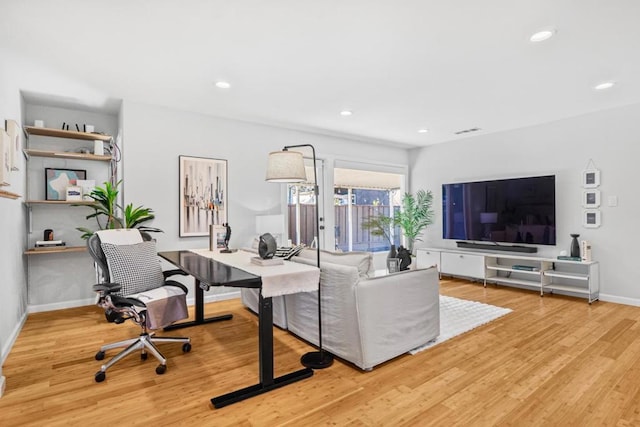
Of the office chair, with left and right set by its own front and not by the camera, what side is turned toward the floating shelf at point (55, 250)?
back

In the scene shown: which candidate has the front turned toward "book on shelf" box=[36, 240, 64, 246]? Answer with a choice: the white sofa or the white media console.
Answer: the white media console

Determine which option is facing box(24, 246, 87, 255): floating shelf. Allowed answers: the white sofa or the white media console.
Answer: the white media console

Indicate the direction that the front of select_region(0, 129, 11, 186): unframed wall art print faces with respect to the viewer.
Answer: facing to the right of the viewer

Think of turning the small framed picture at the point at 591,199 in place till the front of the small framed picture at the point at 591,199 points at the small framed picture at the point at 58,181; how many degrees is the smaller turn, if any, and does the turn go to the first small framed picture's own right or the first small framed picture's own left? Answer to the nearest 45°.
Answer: approximately 45° to the first small framed picture's own right

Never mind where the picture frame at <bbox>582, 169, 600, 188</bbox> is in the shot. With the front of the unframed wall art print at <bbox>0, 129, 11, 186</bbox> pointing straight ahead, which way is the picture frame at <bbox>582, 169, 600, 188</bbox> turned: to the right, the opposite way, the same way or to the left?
the opposite way

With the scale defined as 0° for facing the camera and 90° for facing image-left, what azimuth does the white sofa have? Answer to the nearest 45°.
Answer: approximately 225°

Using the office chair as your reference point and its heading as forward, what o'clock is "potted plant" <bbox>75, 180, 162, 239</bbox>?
The potted plant is roughly at 7 o'clock from the office chair.
